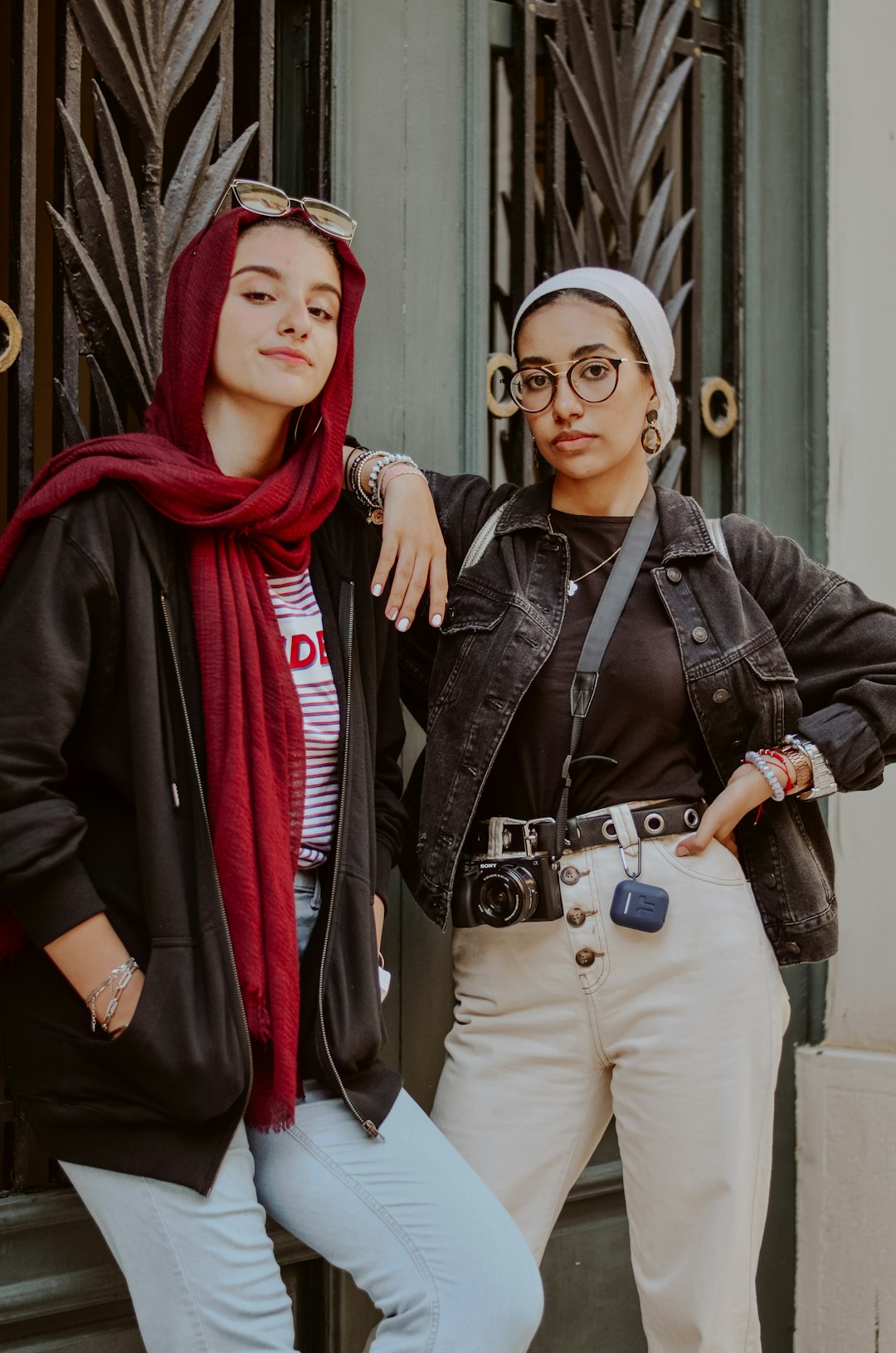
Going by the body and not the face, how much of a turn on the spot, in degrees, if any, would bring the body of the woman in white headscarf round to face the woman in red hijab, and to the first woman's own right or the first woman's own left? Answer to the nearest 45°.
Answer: approximately 45° to the first woman's own right

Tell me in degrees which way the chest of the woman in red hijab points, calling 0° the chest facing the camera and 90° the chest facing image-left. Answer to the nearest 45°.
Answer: approximately 315°

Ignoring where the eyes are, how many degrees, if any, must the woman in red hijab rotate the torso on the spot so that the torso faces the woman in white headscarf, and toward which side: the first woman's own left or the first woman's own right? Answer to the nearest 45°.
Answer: approximately 90° to the first woman's own left

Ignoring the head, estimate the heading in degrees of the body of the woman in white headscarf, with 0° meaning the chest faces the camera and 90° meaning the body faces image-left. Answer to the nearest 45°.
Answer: approximately 0°
